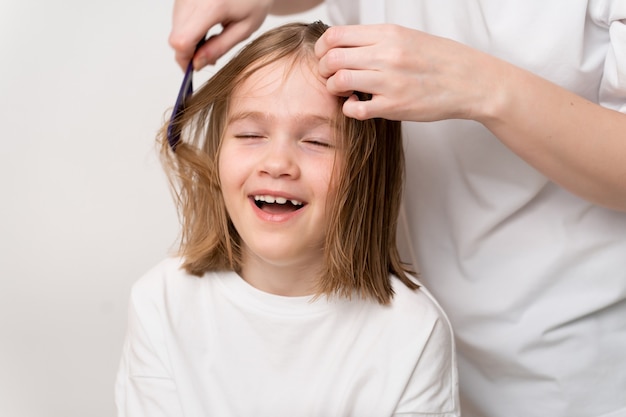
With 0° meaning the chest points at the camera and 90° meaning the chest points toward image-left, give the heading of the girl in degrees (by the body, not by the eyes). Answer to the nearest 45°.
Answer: approximately 0°
